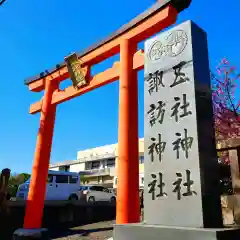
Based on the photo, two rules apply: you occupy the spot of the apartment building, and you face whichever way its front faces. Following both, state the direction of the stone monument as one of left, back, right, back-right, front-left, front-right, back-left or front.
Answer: front-left

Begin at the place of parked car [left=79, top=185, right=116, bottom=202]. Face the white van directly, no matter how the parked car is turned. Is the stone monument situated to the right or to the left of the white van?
left

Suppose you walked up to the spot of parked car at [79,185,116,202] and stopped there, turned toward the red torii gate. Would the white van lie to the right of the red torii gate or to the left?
right

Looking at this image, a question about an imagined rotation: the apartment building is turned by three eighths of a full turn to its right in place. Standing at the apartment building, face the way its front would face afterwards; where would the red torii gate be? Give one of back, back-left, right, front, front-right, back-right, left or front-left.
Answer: back

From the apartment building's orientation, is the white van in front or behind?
in front

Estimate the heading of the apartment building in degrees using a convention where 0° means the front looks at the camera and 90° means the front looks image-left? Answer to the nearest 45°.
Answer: approximately 45°
